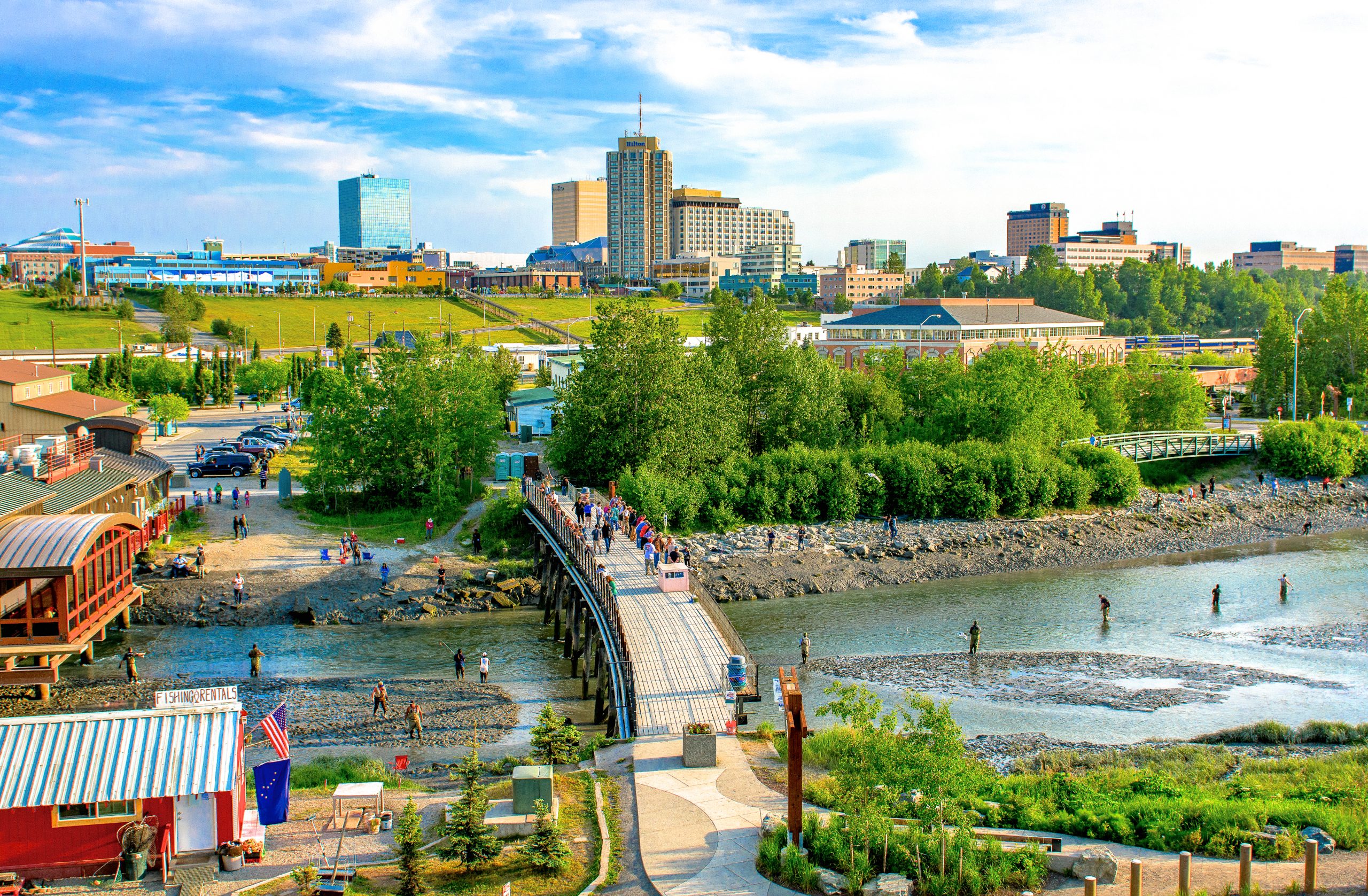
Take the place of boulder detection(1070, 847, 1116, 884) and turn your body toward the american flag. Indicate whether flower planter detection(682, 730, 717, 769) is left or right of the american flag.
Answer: right

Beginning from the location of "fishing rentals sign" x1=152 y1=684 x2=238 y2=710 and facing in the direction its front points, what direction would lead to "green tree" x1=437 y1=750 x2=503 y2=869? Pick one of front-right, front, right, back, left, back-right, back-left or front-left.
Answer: front-left

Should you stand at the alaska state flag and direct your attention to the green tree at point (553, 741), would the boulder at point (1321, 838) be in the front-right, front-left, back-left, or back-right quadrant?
front-right

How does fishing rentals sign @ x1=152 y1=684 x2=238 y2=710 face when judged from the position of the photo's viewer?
facing the viewer

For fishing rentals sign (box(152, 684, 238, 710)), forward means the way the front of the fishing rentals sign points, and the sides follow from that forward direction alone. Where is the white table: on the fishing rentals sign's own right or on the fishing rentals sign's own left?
on the fishing rentals sign's own left

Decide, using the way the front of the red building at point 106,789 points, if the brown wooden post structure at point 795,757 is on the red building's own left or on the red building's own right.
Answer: on the red building's own left

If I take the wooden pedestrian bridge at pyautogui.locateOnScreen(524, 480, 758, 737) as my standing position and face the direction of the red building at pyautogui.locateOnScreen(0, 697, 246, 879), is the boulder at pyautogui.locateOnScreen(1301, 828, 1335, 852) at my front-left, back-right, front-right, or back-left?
front-left

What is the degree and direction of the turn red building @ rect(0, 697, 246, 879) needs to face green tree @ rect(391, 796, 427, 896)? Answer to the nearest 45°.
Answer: approximately 45° to its left

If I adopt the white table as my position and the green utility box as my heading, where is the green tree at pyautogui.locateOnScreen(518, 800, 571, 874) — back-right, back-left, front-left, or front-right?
front-right

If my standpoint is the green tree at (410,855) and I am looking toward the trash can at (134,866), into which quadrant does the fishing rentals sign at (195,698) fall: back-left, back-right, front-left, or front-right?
front-right

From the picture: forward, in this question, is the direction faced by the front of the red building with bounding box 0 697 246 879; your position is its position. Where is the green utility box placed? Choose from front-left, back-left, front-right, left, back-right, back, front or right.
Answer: left

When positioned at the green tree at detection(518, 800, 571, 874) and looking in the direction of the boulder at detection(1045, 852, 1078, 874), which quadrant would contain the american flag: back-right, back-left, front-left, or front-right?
back-left

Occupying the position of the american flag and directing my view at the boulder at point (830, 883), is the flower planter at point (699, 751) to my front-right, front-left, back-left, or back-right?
front-left
